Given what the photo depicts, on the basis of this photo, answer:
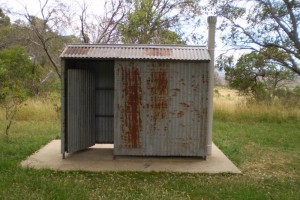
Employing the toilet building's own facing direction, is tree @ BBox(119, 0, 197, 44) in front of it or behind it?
behind
